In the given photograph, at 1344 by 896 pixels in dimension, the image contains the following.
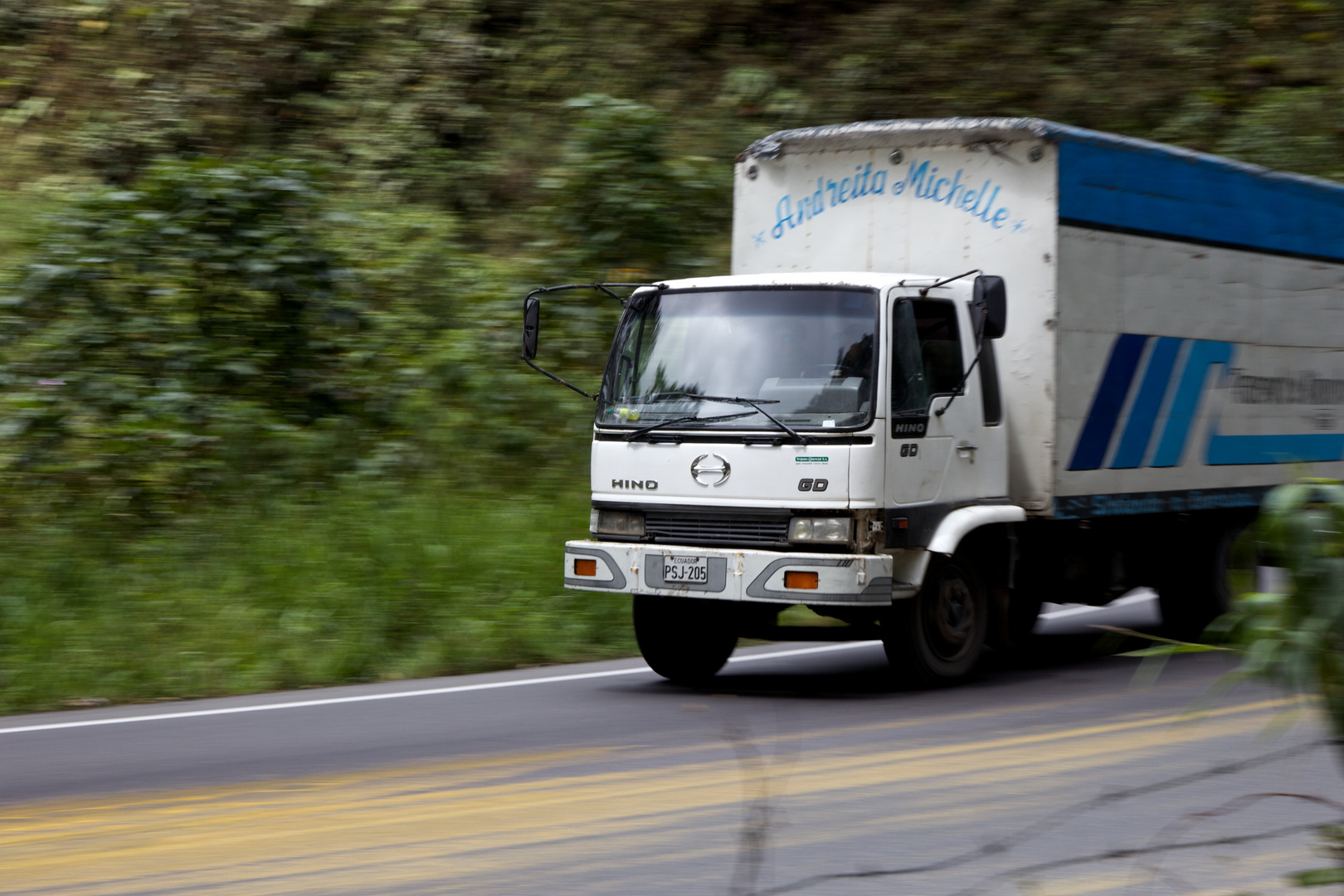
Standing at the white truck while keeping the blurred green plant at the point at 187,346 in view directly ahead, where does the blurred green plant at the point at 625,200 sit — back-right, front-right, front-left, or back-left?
front-right

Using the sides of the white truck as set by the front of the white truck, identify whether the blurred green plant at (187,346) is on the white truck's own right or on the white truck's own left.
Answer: on the white truck's own right

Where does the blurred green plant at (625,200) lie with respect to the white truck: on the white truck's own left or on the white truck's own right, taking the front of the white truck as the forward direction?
on the white truck's own right

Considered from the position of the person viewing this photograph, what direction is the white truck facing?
facing the viewer and to the left of the viewer

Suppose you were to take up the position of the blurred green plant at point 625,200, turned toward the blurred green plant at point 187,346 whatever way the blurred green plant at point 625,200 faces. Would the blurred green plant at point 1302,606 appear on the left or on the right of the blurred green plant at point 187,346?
left

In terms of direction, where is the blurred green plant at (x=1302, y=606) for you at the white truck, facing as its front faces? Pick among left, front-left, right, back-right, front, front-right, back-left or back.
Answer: front-left
